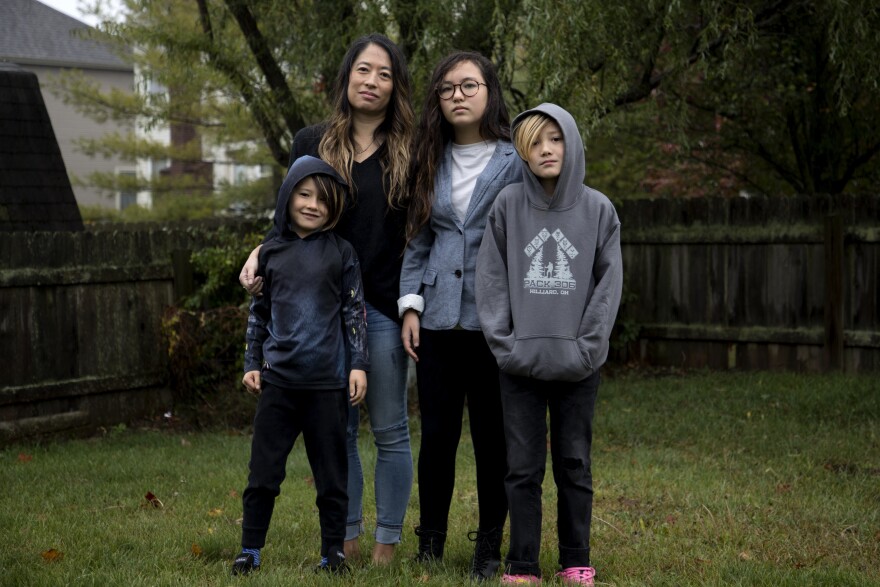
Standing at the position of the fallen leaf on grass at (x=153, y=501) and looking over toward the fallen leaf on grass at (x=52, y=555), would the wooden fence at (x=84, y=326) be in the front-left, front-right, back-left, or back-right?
back-right

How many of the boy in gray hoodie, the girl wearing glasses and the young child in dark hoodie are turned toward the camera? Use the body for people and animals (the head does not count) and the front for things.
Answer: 3

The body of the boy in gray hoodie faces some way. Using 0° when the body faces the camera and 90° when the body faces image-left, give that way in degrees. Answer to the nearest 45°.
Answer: approximately 0°

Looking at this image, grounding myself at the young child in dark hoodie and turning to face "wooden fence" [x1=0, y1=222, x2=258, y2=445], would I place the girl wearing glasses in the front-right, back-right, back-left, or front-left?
back-right

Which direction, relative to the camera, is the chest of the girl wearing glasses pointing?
toward the camera

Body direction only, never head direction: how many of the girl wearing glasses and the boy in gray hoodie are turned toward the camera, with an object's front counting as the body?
2

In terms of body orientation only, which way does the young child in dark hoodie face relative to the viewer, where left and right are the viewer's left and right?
facing the viewer

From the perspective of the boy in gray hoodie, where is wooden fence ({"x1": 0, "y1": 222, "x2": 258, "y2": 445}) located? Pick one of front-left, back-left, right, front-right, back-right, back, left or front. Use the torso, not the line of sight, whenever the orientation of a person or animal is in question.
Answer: back-right
